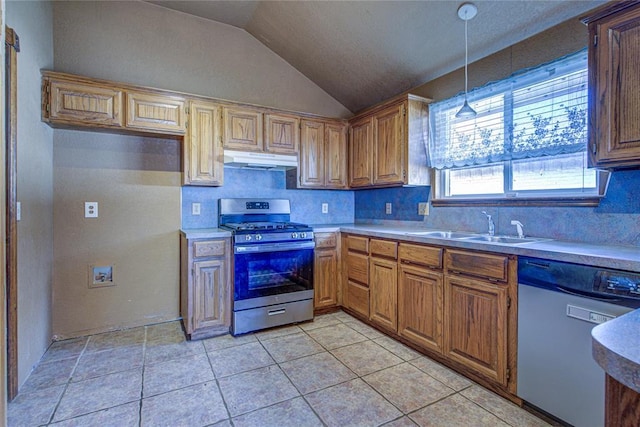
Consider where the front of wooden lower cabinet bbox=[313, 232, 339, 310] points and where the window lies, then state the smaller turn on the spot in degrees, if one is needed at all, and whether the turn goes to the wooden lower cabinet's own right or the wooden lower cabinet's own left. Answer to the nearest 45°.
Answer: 0° — it already faces it

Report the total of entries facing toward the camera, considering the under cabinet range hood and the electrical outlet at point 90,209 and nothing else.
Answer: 2

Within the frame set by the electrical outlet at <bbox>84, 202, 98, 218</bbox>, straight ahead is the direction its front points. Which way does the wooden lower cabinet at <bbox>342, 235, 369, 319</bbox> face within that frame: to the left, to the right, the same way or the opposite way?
to the right

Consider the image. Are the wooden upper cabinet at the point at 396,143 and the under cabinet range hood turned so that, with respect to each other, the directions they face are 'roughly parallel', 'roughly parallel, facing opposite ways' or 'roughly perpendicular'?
roughly perpendicular

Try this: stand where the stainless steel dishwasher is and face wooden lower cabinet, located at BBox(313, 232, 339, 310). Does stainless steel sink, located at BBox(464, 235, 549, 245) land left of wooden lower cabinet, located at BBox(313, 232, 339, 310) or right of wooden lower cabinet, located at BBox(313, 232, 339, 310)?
right

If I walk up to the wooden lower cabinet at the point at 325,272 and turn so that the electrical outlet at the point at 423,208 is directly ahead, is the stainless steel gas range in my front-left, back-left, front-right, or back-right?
back-right
